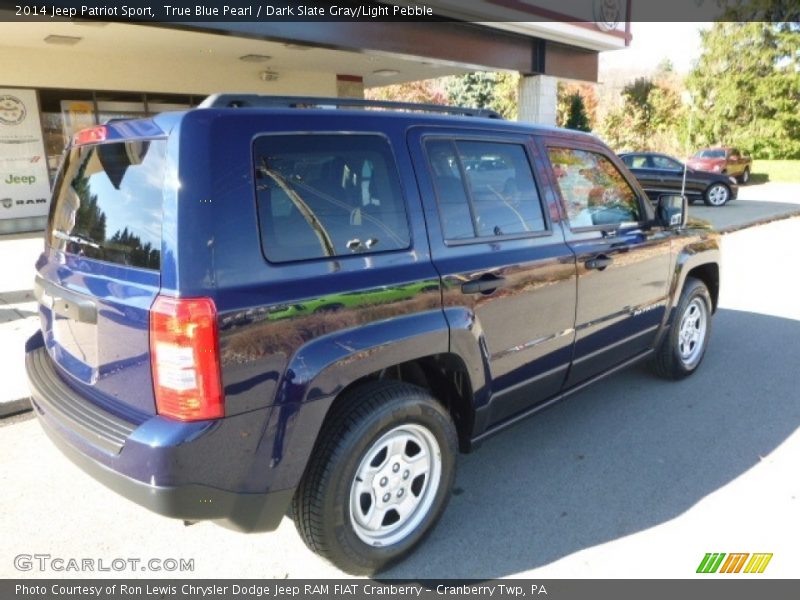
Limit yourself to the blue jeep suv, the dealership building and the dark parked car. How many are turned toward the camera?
1

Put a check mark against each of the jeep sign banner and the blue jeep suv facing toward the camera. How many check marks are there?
1

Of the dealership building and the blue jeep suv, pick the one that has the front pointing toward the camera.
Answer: the dealership building

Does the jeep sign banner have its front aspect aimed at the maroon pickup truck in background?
no

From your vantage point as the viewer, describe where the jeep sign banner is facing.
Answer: facing the viewer

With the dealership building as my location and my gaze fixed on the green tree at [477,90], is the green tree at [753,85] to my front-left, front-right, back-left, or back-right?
front-right

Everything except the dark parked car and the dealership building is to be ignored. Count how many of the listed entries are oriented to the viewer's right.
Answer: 1

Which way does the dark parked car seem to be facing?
to the viewer's right

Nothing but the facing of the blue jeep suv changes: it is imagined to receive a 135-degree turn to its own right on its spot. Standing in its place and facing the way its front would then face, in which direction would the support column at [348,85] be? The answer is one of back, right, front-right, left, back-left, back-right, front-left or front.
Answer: back

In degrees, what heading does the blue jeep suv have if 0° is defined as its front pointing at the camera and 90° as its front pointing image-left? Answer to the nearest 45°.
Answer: approximately 225°

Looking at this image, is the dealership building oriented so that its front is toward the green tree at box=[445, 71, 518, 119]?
no

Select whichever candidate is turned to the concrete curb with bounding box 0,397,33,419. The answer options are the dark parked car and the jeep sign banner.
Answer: the jeep sign banner

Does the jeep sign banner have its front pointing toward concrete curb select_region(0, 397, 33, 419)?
yes

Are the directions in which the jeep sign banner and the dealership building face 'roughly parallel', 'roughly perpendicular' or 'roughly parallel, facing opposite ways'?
roughly parallel

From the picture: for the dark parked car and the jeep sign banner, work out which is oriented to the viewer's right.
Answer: the dark parked car

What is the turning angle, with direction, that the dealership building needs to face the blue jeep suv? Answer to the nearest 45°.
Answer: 0° — it already faces it
